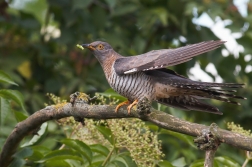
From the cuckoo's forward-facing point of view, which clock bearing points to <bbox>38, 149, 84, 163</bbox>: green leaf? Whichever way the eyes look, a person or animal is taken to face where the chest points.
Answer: The green leaf is roughly at 11 o'clock from the cuckoo.

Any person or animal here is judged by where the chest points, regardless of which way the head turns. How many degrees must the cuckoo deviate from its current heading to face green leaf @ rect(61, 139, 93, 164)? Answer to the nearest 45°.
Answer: approximately 45° to its left

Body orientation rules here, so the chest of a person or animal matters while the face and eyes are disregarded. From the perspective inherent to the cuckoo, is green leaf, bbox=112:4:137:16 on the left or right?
on its right

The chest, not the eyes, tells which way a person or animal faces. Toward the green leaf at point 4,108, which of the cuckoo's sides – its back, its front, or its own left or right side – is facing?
front

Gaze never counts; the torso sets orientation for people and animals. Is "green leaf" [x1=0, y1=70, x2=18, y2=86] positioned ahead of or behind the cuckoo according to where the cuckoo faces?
ahead

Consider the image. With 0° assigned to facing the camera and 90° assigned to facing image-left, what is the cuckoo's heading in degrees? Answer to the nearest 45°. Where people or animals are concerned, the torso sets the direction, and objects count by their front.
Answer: approximately 90°
